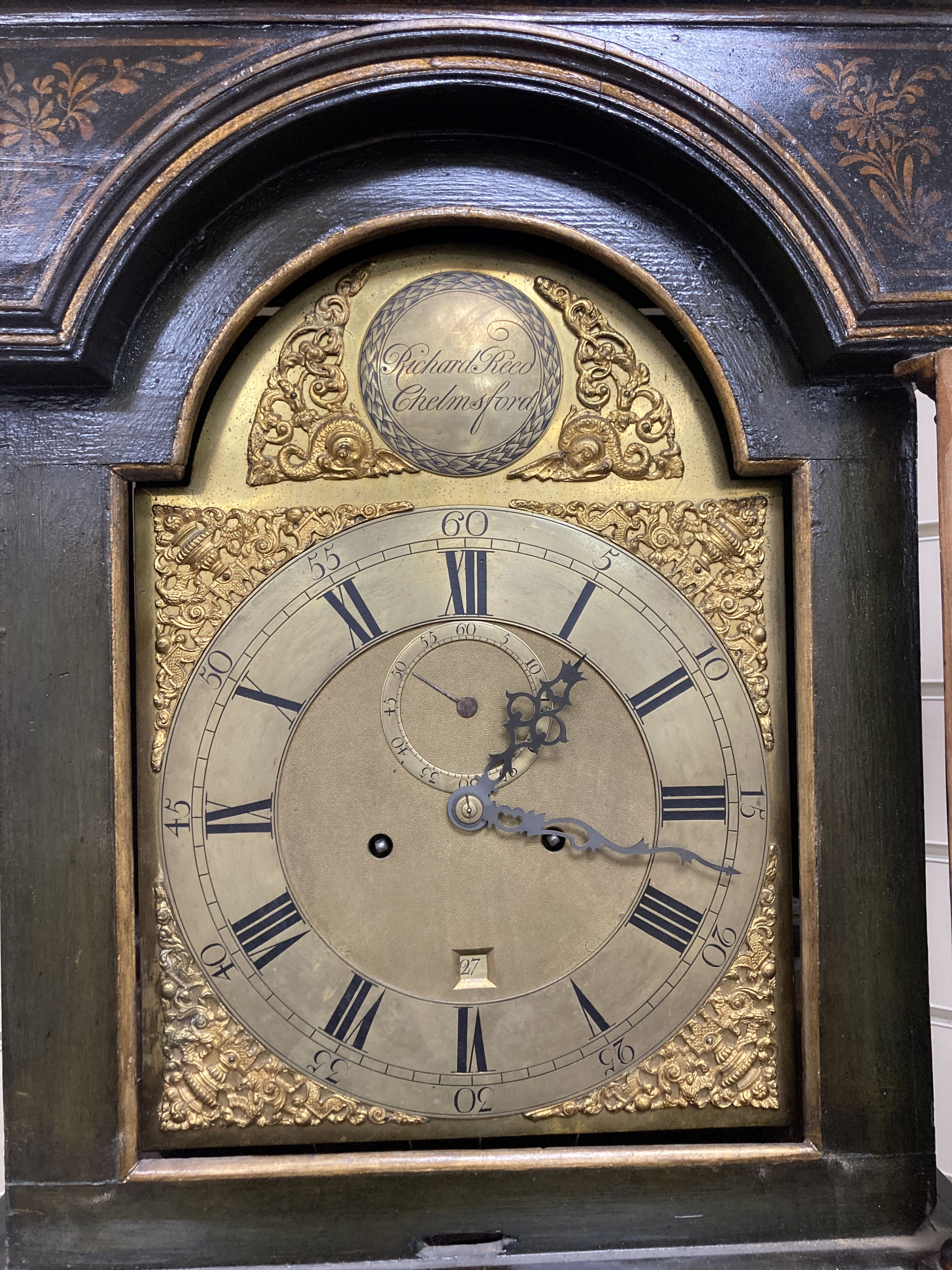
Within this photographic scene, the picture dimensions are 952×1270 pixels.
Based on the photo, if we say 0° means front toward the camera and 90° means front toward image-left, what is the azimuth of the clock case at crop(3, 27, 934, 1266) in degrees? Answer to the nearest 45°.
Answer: approximately 0°
